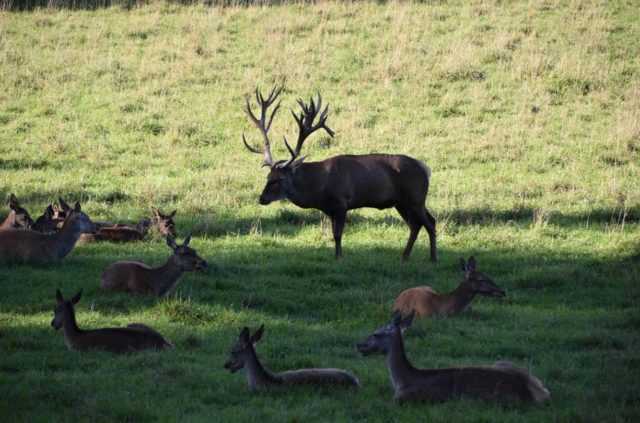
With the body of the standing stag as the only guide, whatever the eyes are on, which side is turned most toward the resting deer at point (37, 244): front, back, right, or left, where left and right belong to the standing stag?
front

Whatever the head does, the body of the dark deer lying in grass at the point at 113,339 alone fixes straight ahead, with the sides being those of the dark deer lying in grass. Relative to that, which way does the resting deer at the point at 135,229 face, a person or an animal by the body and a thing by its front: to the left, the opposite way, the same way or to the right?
the opposite way

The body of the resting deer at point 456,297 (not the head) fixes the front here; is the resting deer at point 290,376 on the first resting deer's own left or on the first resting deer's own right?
on the first resting deer's own right

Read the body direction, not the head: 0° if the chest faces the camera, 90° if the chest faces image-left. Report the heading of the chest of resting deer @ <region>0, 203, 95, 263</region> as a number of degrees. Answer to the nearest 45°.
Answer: approximately 270°

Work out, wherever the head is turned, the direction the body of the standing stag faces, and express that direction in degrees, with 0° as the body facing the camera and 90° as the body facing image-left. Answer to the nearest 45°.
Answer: approximately 90°

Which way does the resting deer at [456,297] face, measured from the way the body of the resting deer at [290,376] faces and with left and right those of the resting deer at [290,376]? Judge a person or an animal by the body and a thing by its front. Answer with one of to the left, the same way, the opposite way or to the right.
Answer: the opposite way

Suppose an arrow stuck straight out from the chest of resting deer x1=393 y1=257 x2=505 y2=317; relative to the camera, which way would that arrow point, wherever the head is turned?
to the viewer's right

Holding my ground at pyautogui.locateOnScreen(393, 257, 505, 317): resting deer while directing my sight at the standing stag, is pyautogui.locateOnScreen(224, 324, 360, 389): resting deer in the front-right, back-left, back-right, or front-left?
back-left

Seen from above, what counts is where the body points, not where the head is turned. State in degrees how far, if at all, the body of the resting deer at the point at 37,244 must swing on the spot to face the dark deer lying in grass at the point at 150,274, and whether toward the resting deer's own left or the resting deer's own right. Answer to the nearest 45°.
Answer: approximately 45° to the resting deer's own right

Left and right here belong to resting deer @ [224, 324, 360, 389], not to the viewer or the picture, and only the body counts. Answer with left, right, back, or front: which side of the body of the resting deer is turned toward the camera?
left

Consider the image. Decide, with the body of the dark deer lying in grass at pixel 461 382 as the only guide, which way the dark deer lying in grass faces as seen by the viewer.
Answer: to the viewer's left

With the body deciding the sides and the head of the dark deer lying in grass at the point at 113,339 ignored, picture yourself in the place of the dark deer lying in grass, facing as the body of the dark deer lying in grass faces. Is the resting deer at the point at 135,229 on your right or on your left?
on your right

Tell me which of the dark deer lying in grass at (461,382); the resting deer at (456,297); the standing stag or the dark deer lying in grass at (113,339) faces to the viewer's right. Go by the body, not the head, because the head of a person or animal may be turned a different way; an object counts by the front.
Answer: the resting deer

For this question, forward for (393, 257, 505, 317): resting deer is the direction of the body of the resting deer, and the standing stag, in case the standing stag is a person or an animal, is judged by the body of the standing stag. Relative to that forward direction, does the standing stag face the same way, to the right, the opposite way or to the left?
the opposite way

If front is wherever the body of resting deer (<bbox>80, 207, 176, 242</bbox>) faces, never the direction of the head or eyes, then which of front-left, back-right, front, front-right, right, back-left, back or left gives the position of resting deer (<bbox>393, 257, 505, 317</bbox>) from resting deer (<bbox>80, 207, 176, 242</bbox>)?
front-right

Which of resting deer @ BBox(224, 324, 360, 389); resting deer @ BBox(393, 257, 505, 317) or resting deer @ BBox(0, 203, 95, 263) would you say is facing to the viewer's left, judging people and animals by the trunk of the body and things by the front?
resting deer @ BBox(224, 324, 360, 389)

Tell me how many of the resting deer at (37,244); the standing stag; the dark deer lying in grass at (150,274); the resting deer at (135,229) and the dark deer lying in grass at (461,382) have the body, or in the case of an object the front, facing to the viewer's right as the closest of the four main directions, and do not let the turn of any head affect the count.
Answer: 3
